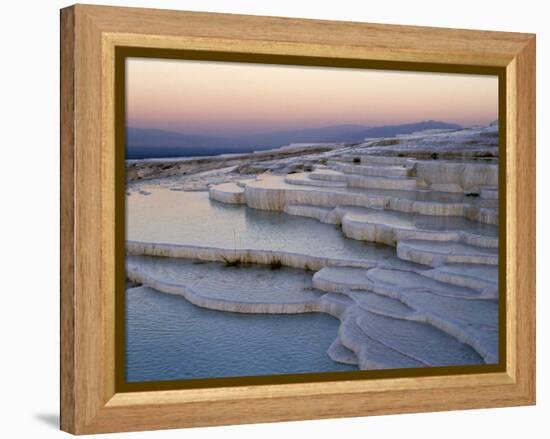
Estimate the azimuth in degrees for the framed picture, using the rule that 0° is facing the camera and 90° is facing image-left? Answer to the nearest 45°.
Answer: approximately 315°
